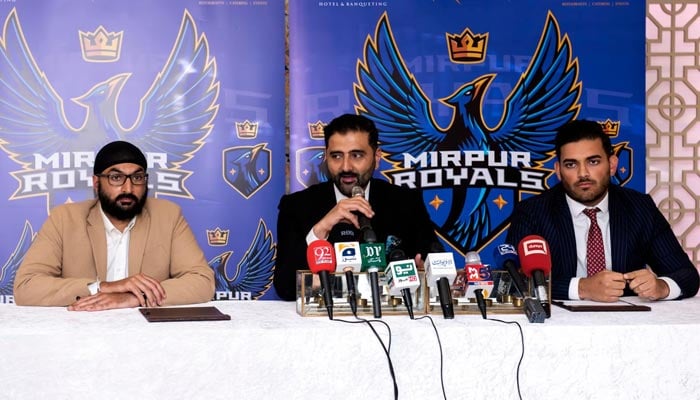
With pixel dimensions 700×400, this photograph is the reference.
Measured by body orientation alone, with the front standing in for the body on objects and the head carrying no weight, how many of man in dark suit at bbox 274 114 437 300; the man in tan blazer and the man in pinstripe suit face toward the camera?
3

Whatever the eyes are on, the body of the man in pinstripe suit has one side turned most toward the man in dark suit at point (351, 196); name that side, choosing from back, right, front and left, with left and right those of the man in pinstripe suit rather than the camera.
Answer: right

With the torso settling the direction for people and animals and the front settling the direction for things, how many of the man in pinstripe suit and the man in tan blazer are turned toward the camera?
2

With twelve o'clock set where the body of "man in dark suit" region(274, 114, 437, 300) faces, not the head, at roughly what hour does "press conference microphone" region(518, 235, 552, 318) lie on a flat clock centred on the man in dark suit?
The press conference microphone is roughly at 11 o'clock from the man in dark suit.

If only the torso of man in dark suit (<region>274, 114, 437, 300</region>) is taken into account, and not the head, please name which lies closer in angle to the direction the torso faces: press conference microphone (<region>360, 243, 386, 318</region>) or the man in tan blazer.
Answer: the press conference microphone

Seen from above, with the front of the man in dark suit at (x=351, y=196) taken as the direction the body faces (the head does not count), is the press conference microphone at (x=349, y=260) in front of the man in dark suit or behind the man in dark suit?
in front

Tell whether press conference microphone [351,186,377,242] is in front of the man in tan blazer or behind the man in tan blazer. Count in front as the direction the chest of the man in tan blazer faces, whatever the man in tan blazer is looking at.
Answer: in front

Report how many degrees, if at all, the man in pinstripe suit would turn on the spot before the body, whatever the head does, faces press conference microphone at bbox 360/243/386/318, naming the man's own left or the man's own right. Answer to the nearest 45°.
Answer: approximately 45° to the man's own right

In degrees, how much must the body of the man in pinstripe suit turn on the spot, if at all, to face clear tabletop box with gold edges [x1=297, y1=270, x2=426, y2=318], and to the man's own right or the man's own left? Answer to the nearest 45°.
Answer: approximately 45° to the man's own right

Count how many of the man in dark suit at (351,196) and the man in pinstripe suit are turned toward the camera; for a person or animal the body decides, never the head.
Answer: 2

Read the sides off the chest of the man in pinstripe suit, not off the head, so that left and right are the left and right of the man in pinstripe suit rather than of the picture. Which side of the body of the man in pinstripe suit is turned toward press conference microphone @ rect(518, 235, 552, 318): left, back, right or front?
front
